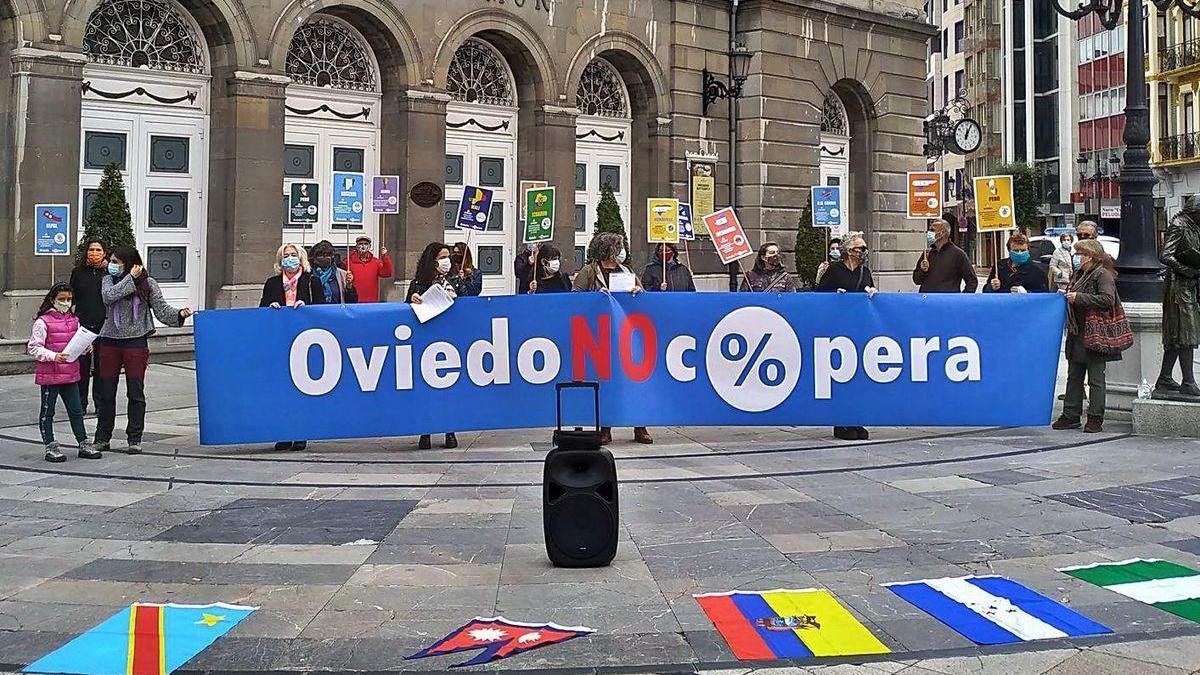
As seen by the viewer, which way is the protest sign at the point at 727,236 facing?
toward the camera

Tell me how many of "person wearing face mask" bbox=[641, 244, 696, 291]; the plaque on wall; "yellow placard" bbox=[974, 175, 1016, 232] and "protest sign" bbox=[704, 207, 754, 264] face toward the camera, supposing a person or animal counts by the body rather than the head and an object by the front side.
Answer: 4

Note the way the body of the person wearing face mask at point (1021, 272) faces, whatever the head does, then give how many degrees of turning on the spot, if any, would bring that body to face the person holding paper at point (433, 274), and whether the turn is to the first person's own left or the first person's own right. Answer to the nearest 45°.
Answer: approximately 45° to the first person's own right

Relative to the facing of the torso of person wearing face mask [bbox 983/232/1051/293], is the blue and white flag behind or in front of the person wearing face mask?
in front

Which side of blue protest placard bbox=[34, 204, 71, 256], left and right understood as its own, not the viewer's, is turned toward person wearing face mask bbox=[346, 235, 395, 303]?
left

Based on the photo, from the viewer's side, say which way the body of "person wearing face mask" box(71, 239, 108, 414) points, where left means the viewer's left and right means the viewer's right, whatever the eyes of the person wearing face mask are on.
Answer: facing the viewer and to the right of the viewer

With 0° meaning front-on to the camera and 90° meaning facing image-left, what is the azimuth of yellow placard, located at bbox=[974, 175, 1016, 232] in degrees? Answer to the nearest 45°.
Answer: approximately 0°

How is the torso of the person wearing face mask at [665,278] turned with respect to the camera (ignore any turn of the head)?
toward the camera

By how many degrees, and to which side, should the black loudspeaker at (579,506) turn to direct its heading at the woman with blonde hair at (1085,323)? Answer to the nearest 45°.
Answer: approximately 135° to its left

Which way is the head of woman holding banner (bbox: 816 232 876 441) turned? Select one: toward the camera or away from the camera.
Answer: toward the camera

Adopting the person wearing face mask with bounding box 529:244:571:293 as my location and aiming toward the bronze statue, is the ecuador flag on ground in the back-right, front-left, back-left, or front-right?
front-right

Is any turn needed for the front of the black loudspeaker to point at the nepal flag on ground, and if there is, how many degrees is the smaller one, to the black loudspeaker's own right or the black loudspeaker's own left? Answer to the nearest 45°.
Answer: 0° — it already faces it
